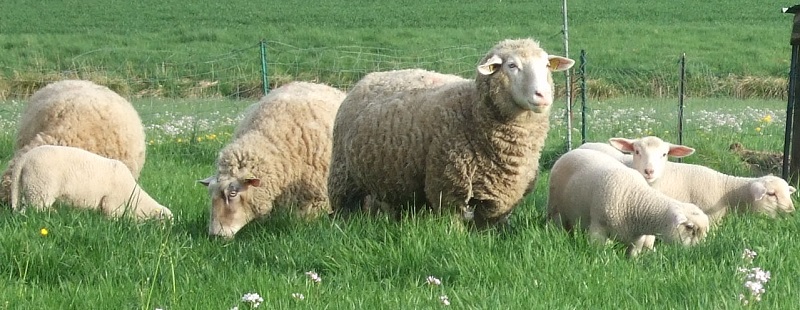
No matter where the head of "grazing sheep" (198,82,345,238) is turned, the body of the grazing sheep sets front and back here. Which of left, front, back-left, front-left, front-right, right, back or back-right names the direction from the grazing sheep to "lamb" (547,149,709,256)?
left

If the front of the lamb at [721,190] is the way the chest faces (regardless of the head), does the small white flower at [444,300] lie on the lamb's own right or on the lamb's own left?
on the lamb's own right

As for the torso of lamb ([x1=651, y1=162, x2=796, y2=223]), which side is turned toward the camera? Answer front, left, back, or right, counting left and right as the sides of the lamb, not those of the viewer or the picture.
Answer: right

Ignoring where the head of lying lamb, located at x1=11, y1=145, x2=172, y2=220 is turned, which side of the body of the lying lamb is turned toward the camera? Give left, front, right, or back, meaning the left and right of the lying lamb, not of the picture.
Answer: right

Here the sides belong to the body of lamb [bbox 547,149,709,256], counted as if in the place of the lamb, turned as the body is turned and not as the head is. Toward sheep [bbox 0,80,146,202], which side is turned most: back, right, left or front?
back

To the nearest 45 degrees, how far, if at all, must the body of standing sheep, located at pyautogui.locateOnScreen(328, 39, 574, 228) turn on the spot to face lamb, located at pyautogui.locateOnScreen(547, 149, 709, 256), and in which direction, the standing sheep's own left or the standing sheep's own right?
0° — it already faces it

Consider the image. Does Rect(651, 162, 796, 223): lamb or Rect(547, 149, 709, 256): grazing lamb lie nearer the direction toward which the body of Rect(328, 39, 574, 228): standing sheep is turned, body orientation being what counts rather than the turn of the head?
the grazing lamb

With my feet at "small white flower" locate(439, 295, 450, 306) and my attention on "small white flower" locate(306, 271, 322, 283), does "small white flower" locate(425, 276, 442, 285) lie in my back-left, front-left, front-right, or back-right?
front-right

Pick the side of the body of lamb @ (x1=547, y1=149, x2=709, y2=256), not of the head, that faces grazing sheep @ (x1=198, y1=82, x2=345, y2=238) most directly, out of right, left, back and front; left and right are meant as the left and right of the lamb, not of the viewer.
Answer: back

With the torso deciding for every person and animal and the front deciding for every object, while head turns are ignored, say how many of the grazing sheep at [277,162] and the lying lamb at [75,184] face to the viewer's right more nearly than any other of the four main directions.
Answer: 1
